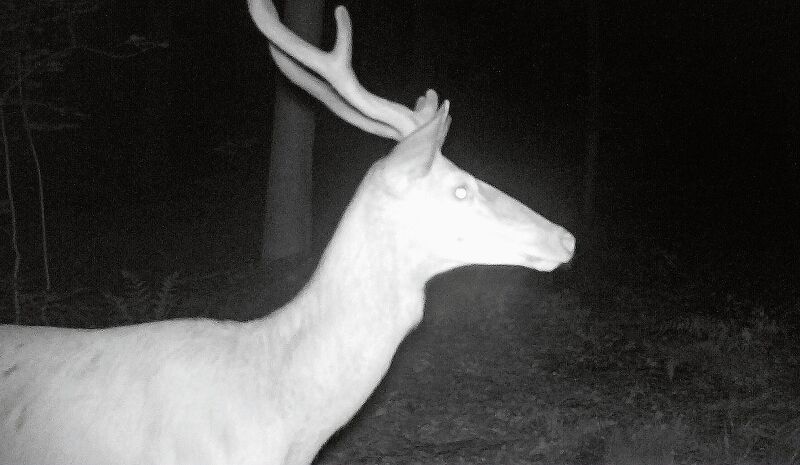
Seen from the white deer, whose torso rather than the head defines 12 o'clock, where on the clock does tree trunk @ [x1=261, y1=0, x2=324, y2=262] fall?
The tree trunk is roughly at 9 o'clock from the white deer.

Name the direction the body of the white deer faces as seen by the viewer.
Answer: to the viewer's right

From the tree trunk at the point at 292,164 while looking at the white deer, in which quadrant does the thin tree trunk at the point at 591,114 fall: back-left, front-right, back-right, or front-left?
back-left

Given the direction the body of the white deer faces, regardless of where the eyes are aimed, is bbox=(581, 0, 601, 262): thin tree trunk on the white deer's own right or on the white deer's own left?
on the white deer's own left
